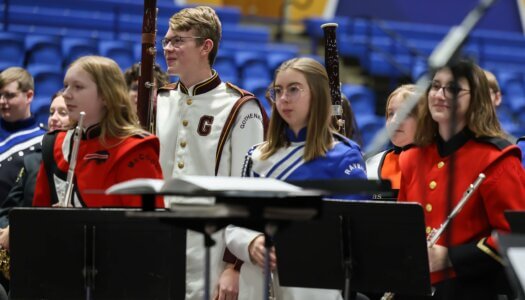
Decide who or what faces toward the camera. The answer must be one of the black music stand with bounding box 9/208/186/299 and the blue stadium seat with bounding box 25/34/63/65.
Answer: the blue stadium seat

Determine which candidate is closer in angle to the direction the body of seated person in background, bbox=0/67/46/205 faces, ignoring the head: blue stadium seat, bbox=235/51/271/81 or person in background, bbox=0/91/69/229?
the person in background

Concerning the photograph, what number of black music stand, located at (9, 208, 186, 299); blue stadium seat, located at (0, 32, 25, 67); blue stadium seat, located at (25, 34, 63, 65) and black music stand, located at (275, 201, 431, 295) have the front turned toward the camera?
2

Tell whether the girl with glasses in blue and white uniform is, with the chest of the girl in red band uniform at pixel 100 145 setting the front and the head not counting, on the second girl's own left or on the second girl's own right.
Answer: on the second girl's own left

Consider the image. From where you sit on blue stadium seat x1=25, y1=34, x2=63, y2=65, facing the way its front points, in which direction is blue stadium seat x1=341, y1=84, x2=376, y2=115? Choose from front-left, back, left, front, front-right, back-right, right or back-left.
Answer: left

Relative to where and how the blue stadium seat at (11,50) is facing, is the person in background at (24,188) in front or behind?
in front

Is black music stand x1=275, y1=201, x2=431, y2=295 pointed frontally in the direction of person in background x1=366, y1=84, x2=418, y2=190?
yes

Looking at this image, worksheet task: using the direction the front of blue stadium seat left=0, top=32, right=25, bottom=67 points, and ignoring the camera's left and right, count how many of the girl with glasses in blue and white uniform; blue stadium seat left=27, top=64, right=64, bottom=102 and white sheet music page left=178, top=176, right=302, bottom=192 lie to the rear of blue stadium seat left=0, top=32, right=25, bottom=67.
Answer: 0

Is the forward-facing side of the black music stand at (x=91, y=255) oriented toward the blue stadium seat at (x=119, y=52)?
yes

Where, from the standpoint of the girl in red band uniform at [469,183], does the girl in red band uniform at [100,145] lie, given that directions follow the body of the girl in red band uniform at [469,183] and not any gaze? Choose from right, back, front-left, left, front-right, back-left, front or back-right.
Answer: front-right

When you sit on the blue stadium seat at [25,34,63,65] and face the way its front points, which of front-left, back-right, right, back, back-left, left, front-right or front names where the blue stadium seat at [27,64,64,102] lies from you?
front

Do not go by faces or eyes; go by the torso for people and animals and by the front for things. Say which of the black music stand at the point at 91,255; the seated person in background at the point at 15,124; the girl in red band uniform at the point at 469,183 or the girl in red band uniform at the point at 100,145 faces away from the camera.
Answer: the black music stand

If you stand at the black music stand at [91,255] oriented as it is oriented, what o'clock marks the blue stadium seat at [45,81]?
The blue stadium seat is roughly at 12 o'clock from the black music stand.

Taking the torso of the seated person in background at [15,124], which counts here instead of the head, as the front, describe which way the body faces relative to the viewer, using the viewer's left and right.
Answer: facing the viewer and to the left of the viewer

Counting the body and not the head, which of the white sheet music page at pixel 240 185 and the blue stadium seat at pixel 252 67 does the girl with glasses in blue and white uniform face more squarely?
the white sheet music page

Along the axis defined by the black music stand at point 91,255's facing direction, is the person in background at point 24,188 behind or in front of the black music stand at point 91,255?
in front
